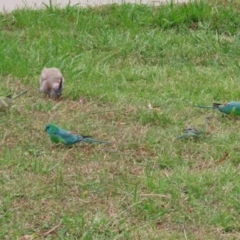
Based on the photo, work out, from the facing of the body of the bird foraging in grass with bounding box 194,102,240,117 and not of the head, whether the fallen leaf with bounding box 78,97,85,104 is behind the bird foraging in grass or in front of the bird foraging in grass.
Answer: behind

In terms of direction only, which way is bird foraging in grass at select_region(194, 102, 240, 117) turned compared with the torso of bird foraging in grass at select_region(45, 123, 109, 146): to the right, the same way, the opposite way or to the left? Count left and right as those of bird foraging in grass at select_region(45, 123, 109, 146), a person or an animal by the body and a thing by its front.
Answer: the opposite way

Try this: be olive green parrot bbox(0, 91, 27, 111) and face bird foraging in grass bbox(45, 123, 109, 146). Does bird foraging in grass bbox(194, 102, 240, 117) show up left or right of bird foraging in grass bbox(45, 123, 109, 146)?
left

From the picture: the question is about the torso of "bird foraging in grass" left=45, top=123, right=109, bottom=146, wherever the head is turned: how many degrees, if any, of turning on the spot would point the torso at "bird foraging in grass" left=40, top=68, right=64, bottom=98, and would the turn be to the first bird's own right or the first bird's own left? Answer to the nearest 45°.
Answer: approximately 90° to the first bird's own right

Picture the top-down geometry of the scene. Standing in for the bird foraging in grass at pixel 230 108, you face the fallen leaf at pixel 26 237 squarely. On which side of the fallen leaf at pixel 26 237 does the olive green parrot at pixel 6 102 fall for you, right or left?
right

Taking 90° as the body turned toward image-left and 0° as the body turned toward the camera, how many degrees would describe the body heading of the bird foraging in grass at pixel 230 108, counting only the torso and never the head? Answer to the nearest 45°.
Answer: approximately 270°

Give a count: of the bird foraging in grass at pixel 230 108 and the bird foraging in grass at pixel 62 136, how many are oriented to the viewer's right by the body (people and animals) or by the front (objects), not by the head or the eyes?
1

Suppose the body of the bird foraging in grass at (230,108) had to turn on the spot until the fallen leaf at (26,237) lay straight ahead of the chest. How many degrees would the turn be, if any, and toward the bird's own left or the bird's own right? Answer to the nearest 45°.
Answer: approximately 135° to the bird's own right

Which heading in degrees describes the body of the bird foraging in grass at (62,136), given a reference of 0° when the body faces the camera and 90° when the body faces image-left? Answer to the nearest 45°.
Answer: approximately 90°

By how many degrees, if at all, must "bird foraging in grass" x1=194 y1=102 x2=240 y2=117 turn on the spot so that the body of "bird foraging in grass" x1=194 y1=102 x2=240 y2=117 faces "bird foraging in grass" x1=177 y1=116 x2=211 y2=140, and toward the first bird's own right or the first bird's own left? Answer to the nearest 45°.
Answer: approximately 135° to the first bird's own right

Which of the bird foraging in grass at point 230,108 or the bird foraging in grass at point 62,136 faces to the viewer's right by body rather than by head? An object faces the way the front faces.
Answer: the bird foraging in grass at point 230,108
